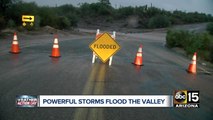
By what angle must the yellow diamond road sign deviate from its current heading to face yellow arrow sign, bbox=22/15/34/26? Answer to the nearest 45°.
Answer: approximately 180°

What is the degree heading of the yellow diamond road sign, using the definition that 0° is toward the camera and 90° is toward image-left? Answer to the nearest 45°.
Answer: approximately 0°
